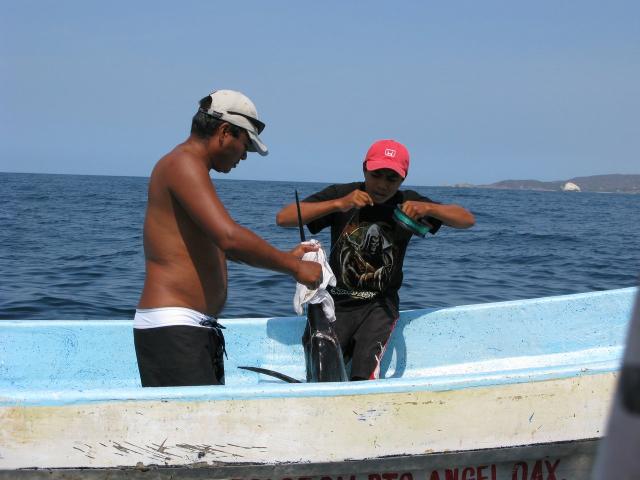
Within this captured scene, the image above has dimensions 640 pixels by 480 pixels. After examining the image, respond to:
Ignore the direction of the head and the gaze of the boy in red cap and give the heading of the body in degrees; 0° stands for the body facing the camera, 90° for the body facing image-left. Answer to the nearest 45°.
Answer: approximately 0°

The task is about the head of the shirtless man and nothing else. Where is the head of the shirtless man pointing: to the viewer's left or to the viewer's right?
to the viewer's right

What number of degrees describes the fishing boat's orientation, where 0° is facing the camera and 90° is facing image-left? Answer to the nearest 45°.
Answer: approximately 270°

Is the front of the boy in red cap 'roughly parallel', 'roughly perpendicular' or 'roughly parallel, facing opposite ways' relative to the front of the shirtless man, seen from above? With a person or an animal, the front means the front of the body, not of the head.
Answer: roughly perpendicular

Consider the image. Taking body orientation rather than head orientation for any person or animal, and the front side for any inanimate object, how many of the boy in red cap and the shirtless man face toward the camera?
1

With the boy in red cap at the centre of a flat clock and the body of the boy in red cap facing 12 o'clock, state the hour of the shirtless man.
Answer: The shirtless man is roughly at 1 o'clock from the boy in red cap.

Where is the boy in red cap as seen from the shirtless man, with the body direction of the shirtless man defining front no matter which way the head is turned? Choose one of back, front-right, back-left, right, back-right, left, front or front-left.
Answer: front-left

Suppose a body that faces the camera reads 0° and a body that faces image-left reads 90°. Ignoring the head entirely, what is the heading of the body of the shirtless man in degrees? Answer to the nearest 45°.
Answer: approximately 270°
